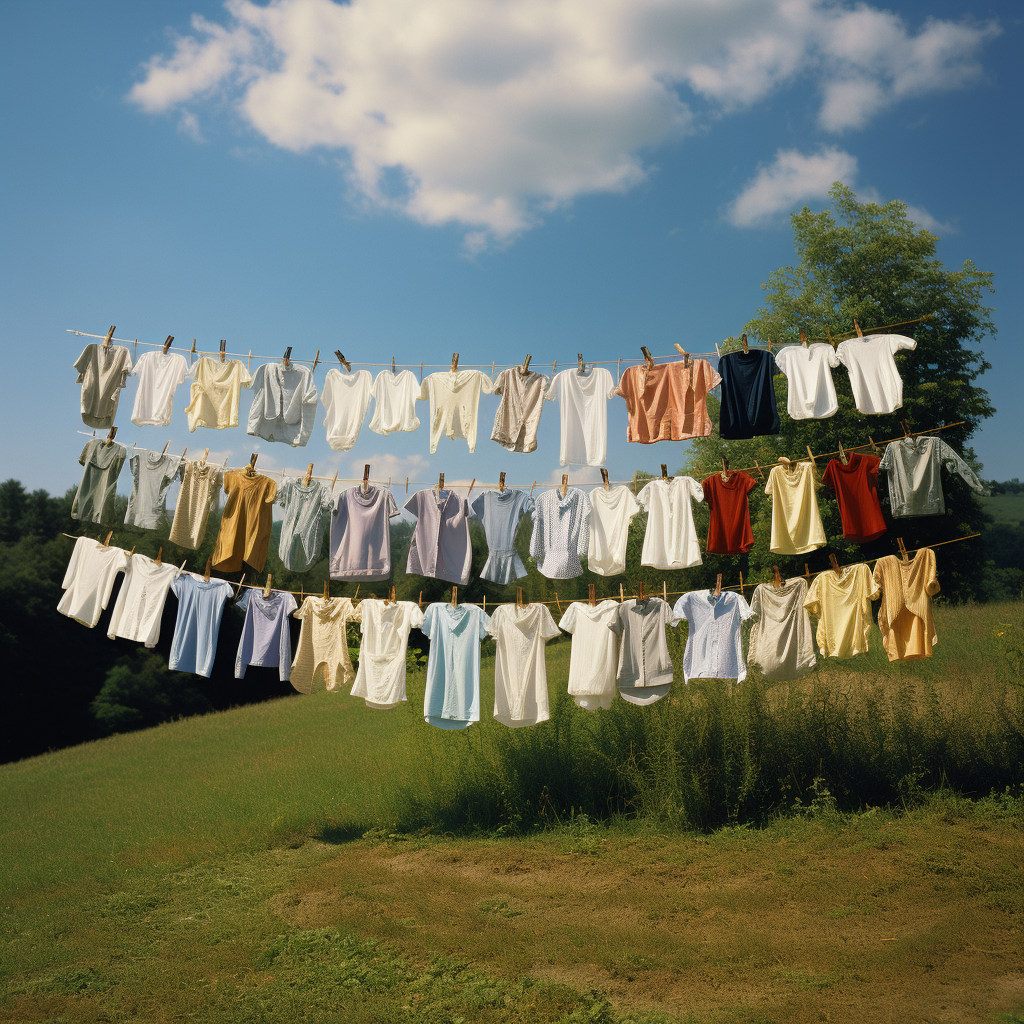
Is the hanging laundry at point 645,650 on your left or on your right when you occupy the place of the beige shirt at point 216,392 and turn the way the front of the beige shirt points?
on your left

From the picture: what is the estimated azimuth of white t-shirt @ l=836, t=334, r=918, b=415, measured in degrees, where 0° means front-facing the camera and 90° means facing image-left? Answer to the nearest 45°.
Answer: approximately 0°

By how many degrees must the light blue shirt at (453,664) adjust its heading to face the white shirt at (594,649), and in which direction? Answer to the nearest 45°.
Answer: approximately 90° to its left

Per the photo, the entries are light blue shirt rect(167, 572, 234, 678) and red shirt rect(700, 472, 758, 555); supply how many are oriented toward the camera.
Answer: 2

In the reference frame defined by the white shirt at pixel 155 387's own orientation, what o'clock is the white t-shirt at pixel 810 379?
The white t-shirt is roughly at 10 o'clock from the white shirt.
